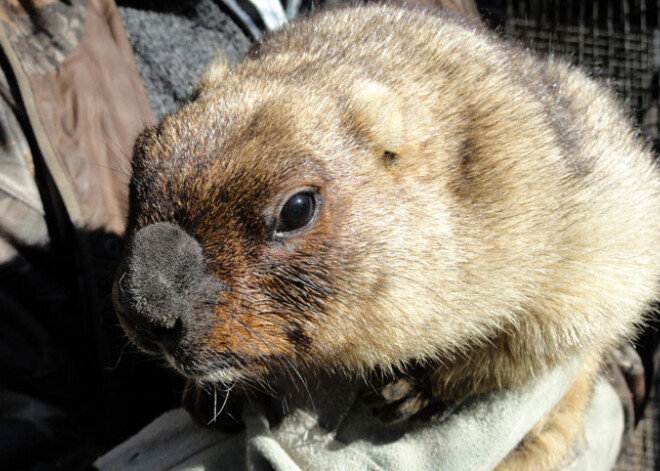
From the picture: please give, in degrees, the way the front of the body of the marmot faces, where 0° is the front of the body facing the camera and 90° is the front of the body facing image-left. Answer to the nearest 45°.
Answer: approximately 45°
